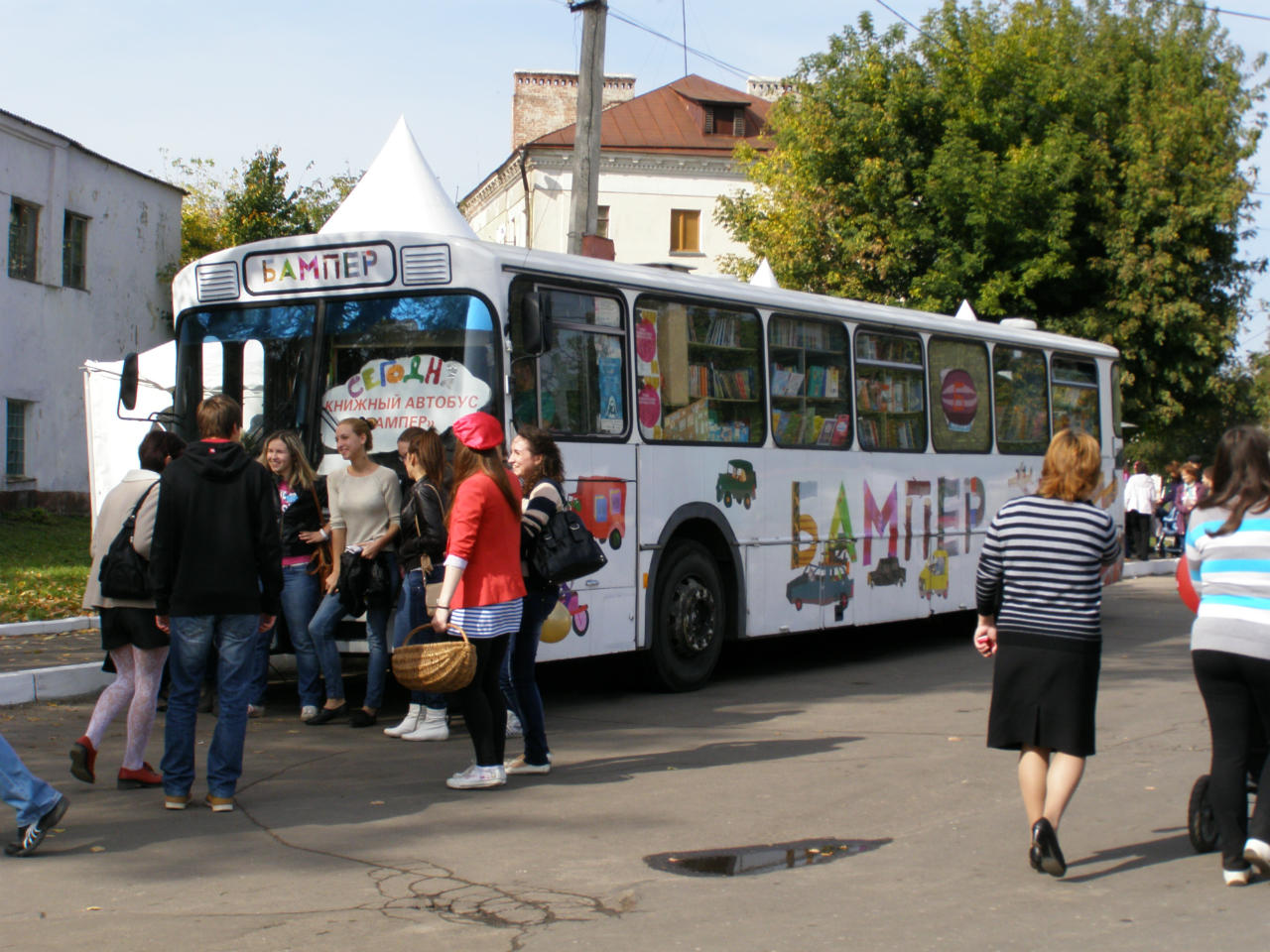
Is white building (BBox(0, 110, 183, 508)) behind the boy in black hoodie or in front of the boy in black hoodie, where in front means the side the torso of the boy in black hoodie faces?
in front

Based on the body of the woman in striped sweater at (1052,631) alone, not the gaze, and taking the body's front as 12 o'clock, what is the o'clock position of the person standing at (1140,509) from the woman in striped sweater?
The person standing is roughly at 12 o'clock from the woman in striped sweater.

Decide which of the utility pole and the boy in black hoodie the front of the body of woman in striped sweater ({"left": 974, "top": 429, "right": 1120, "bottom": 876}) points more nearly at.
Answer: the utility pole

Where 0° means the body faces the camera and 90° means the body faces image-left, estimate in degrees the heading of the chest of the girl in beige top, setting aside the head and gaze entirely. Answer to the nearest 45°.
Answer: approximately 45°

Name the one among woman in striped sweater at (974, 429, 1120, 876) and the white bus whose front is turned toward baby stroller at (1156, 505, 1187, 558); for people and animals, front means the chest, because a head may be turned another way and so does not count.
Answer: the woman in striped sweater

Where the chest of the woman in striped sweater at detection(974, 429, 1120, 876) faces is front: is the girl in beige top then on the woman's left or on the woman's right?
on the woman's left

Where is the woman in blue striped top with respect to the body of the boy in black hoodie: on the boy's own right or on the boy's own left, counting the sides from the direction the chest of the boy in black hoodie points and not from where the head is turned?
on the boy's own right

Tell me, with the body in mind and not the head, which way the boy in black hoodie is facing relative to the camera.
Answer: away from the camera

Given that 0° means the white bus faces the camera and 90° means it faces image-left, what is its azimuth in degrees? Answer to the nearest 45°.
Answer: approximately 45°

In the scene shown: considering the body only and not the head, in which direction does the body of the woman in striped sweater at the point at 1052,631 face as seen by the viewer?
away from the camera

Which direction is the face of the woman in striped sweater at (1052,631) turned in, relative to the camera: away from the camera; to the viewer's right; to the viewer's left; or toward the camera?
away from the camera

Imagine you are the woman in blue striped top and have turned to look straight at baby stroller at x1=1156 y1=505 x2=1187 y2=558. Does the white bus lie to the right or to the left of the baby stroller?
left
